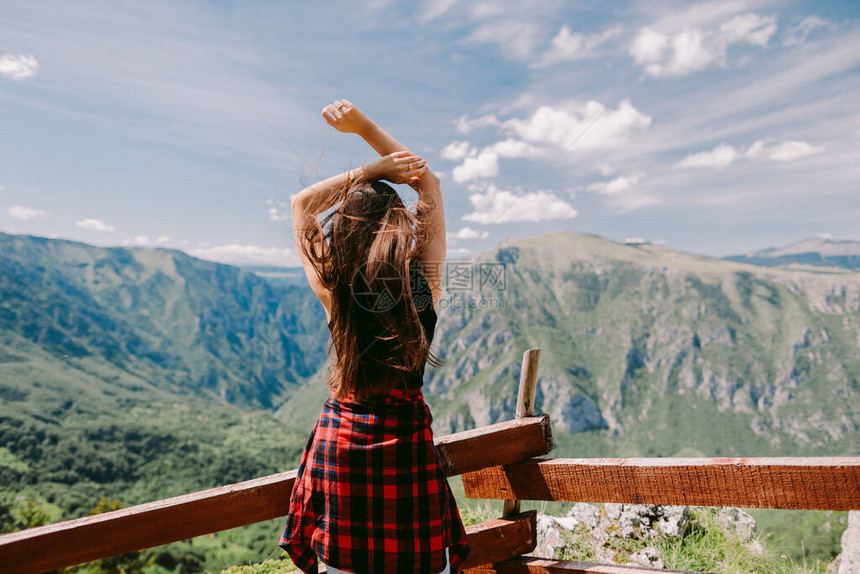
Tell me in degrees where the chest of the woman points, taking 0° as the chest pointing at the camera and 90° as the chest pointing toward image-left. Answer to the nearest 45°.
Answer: approximately 180°

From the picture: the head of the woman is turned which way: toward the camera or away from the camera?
away from the camera
